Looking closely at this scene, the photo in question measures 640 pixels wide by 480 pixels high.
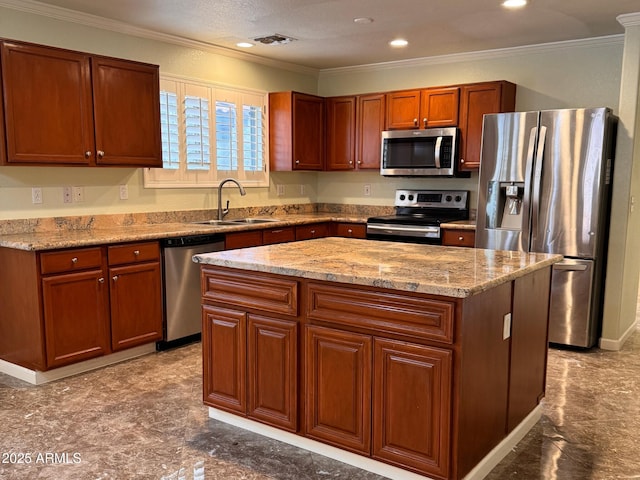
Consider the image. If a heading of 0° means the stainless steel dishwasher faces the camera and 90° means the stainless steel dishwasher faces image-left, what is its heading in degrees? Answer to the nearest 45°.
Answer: approximately 315°

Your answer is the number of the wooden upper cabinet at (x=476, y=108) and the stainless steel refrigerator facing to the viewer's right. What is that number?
0

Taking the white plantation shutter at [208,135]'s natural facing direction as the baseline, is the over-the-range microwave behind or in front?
in front

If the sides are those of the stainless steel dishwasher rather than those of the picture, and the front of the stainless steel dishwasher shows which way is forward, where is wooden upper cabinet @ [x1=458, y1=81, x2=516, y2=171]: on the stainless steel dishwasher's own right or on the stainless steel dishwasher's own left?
on the stainless steel dishwasher's own left

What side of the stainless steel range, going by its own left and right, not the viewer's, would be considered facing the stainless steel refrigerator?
left

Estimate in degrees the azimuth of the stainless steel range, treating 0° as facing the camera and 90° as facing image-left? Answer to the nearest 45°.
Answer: approximately 45°

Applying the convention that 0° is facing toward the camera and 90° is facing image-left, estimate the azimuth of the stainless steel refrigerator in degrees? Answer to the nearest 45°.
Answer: approximately 45°

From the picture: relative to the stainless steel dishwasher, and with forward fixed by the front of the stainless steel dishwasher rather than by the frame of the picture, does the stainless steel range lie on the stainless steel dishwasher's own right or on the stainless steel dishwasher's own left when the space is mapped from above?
on the stainless steel dishwasher's own left

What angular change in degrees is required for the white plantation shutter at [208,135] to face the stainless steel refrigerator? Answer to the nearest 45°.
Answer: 0° — it already faces it
